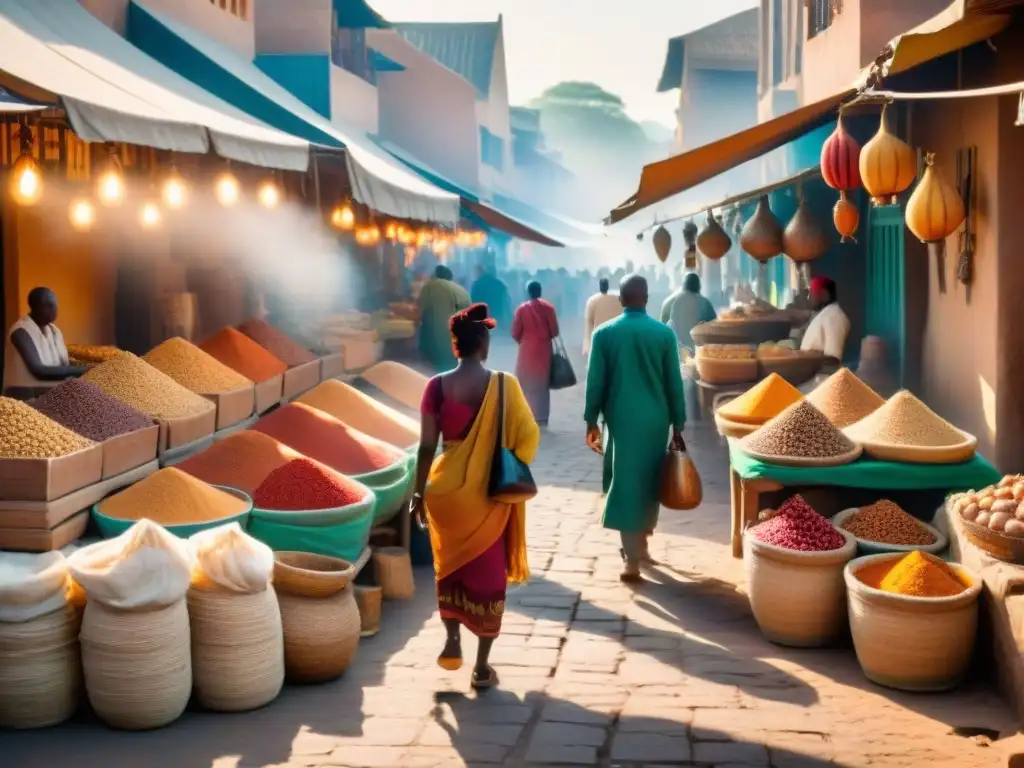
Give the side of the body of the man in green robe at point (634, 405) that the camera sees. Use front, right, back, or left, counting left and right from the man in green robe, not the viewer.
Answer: back

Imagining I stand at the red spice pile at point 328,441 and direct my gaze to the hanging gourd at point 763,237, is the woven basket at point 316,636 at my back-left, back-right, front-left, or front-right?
back-right

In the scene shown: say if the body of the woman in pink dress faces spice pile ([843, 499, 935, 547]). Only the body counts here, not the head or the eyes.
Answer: no

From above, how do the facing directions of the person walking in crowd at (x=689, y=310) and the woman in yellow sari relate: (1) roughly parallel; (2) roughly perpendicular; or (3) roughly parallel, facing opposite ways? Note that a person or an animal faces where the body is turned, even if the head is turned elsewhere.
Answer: roughly parallel

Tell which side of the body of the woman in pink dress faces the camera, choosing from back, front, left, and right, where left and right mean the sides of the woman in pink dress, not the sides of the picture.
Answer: back

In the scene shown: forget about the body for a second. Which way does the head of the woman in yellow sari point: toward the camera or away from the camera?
away from the camera

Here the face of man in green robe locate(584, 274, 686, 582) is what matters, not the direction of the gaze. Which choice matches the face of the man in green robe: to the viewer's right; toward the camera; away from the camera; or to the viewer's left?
away from the camera

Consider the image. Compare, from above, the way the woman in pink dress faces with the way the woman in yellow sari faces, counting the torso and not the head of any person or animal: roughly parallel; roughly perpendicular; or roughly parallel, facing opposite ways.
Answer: roughly parallel

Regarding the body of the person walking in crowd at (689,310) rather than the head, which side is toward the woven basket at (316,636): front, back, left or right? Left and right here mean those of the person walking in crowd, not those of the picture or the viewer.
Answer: back

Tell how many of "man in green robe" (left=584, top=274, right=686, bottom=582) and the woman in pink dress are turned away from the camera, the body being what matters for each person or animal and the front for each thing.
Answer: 2

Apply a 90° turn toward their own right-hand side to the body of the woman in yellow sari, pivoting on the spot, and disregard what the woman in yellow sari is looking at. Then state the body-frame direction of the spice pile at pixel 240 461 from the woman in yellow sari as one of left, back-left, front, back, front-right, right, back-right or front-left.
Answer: back-left

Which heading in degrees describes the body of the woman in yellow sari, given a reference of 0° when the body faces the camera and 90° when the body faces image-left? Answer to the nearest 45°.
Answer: approximately 180°

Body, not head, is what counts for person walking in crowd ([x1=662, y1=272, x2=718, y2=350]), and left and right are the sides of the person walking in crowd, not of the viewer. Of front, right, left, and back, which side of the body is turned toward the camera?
back

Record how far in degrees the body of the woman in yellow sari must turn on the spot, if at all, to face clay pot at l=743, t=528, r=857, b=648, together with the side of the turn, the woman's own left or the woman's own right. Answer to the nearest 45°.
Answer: approximately 90° to the woman's own right
